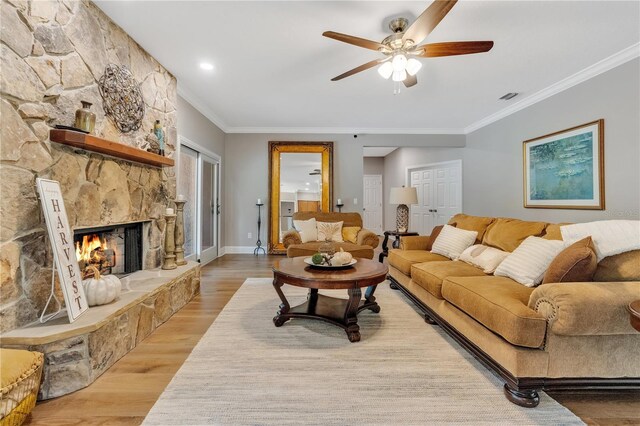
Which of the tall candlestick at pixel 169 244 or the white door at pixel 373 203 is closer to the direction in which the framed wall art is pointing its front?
the tall candlestick

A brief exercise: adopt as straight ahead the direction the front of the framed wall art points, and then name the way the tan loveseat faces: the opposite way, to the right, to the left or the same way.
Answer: to the left

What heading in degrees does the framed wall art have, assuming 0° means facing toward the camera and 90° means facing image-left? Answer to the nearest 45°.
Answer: approximately 45°

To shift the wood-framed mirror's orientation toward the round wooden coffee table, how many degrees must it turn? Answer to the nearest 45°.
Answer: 0° — it already faces it

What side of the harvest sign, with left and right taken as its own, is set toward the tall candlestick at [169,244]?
left

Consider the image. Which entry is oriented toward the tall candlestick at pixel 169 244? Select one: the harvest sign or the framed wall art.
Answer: the framed wall art

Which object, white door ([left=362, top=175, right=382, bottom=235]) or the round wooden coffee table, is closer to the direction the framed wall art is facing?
the round wooden coffee table

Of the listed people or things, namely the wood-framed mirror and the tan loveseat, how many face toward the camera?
2

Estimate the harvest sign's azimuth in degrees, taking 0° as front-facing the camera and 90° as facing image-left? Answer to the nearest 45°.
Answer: approximately 315°
